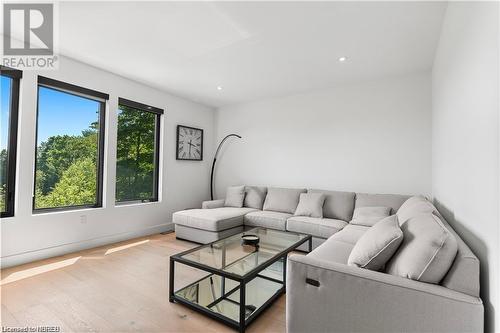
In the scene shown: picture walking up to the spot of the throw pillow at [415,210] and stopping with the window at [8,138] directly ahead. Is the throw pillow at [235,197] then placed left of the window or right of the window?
right

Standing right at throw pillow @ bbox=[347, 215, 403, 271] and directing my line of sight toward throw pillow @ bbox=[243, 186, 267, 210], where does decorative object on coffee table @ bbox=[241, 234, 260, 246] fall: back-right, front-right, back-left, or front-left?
front-left

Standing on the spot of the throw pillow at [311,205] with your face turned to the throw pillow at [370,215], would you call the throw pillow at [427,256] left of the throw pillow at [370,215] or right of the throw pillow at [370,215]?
right

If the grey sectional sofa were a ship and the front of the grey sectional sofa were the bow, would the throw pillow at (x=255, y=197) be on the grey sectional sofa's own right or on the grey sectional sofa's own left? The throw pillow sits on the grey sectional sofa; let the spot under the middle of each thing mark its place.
on the grey sectional sofa's own right

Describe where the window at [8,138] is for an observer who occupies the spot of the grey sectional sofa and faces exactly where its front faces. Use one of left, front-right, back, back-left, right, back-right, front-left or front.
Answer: front-right

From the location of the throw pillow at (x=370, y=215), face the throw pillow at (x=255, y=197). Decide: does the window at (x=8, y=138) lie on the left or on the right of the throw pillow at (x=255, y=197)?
left

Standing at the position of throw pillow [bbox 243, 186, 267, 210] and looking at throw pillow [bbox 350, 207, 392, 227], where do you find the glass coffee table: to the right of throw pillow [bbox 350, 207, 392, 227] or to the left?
right

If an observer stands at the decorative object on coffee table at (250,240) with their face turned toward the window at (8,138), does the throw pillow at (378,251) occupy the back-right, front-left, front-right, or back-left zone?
back-left

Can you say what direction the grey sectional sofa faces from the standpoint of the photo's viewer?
facing the viewer and to the left of the viewer

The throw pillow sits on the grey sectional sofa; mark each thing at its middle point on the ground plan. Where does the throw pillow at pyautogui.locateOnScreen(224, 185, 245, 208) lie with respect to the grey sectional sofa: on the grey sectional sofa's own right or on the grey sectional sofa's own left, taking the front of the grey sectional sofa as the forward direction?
on the grey sectional sofa's own right
